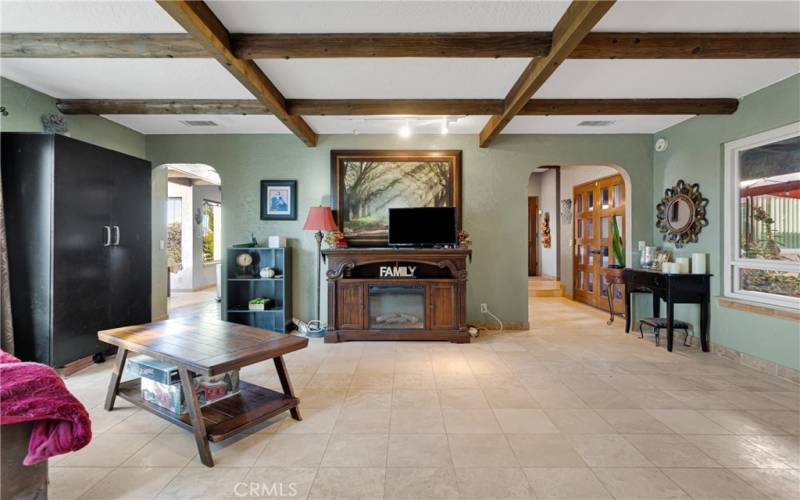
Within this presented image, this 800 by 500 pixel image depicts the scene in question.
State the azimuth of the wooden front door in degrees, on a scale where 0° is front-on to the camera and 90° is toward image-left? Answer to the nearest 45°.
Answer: approximately 45°

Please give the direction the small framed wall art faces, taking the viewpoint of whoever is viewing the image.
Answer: facing the viewer

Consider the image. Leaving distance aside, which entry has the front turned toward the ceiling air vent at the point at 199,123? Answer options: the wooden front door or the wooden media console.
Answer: the wooden front door

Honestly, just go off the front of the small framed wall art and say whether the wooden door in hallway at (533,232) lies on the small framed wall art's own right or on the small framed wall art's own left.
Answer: on the small framed wall art's own left

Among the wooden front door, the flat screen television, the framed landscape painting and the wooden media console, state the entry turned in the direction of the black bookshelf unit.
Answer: the wooden front door

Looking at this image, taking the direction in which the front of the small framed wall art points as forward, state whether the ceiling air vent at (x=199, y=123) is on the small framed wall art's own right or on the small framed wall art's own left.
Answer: on the small framed wall art's own right

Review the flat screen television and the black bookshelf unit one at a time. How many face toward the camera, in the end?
2

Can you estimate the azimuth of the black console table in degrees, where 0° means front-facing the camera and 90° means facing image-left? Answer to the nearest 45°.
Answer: approximately 45°

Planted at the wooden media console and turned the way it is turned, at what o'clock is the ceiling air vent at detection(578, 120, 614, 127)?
The ceiling air vent is roughly at 9 o'clock from the wooden media console.

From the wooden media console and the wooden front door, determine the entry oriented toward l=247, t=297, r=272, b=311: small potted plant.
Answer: the wooden front door

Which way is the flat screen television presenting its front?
toward the camera

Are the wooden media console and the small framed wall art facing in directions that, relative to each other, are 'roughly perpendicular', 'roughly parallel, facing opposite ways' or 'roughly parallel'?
roughly parallel

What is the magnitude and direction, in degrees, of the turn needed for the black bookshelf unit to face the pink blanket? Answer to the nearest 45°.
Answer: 0° — it already faces it

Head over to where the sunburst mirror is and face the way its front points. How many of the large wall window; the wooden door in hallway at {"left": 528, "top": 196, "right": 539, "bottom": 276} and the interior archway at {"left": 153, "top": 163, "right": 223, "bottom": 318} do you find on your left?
1

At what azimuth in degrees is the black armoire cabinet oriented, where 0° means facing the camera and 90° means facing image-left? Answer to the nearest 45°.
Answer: approximately 315°

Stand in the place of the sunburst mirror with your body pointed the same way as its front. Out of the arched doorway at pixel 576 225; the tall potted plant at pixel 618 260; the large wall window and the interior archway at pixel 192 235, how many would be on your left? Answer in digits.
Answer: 1
